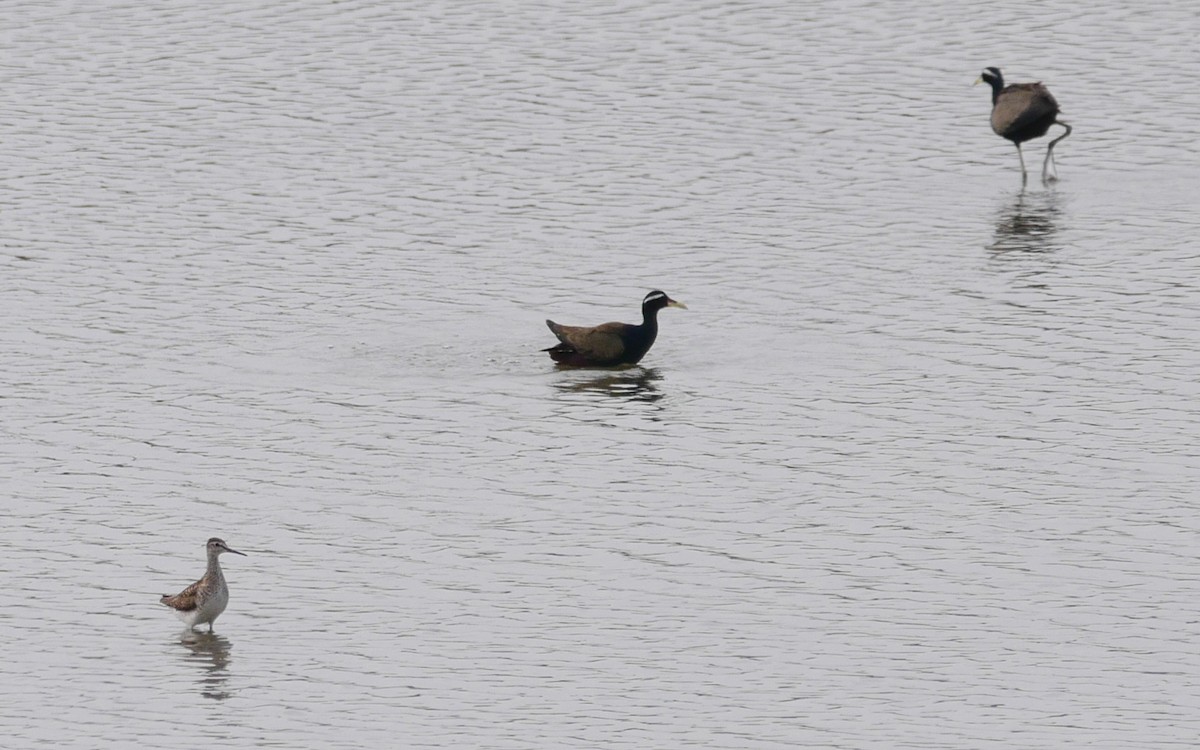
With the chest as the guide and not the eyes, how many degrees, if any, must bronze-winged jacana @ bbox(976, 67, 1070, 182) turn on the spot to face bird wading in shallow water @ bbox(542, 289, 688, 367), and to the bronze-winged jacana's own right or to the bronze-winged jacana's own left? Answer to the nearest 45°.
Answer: approximately 45° to the bronze-winged jacana's own left

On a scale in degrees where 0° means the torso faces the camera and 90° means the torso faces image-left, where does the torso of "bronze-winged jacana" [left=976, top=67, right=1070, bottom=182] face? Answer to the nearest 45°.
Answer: approximately 90°

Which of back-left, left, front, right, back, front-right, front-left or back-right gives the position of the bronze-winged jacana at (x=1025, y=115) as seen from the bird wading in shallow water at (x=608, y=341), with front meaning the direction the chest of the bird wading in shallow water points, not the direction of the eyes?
front-left

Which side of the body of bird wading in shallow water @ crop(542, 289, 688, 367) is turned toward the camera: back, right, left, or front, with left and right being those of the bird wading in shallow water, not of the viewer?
right

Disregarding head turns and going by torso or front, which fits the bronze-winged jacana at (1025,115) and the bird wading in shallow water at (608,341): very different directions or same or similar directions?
very different directions

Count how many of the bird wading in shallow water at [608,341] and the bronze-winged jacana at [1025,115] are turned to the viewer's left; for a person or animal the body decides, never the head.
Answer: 1
